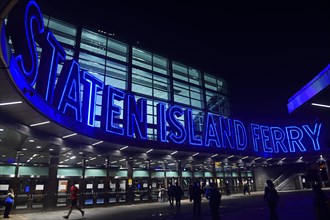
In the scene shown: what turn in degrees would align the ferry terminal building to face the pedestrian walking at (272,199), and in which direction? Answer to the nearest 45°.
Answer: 0° — it already faces them

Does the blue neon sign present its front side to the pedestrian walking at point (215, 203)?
yes

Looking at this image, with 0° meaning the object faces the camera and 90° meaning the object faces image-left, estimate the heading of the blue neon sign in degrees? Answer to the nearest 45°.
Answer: approximately 315°

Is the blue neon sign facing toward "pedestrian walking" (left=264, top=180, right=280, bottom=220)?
yes

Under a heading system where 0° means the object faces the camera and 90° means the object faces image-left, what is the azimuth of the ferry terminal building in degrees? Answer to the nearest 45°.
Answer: approximately 315°
